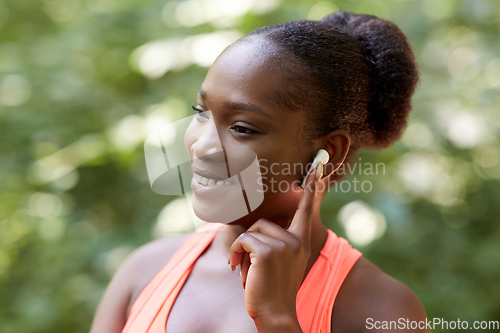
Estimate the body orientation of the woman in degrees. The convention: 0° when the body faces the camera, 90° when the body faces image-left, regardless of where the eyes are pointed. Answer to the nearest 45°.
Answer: approximately 45°
